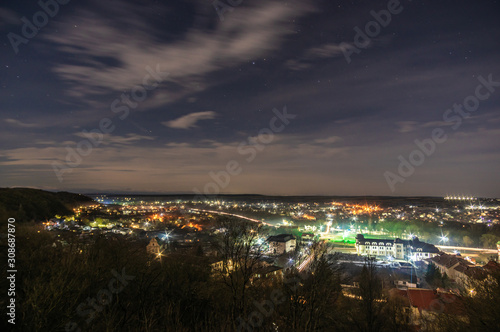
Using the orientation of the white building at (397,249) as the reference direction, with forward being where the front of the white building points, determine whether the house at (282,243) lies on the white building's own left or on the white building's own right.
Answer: on the white building's own right

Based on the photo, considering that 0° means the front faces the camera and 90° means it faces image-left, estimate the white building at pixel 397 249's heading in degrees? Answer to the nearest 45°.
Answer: approximately 0°

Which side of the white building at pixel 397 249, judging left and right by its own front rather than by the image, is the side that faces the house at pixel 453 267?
front
